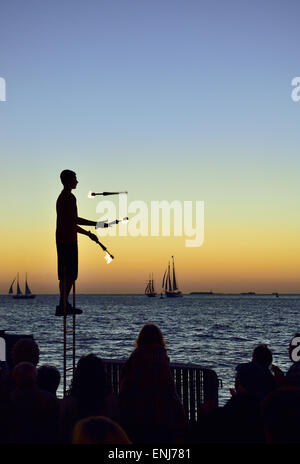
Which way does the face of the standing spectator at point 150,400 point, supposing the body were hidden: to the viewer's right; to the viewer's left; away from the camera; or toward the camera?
away from the camera

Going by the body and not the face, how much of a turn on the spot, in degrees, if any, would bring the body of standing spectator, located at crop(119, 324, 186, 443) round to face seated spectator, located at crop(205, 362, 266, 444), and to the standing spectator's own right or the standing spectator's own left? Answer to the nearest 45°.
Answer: approximately 135° to the standing spectator's own right

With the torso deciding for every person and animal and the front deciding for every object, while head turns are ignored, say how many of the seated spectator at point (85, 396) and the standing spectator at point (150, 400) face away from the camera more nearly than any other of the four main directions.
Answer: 2

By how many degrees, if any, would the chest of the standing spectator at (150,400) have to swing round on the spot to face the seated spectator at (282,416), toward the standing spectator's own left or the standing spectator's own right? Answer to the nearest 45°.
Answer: approximately 135° to the standing spectator's own right

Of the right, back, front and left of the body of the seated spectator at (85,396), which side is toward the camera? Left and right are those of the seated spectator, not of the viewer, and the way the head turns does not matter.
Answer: back

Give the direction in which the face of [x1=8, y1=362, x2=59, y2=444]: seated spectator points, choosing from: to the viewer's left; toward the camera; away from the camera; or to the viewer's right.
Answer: away from the camera

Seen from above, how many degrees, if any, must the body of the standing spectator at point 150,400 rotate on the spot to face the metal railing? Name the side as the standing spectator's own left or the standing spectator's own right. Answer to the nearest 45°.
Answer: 0° — they already face it

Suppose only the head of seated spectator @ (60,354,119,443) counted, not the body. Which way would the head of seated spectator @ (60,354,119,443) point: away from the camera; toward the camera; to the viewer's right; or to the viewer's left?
away from the camera

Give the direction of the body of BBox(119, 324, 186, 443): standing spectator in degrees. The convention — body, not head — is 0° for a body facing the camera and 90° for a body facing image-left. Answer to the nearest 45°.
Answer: approximately 180°
